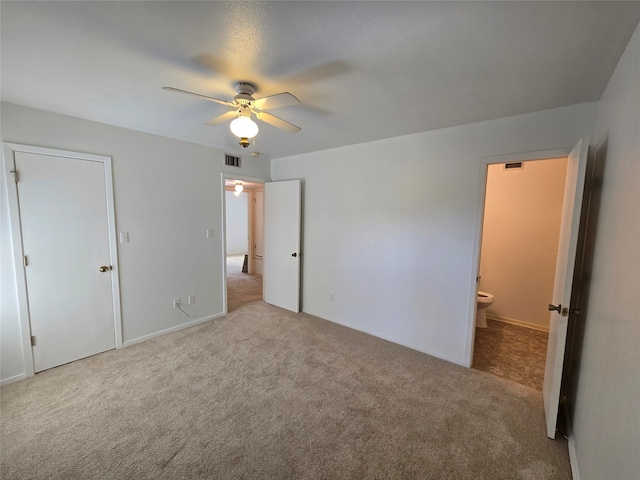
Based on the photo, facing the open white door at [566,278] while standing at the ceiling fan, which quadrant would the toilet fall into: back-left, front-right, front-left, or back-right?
front-left

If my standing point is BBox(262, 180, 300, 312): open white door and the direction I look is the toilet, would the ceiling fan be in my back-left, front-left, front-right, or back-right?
front-right

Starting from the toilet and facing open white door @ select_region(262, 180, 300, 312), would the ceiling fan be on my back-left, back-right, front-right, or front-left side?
front-left

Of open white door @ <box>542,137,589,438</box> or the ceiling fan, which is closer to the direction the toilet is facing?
the open white door

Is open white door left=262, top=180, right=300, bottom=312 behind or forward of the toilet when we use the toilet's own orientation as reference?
behind

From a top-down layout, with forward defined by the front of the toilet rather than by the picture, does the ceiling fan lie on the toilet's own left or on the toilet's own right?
on the toilet's own right

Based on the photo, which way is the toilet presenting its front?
to the viewer's right

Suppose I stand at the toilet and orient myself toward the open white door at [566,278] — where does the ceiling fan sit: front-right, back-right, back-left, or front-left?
front-right

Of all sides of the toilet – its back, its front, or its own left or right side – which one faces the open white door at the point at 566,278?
right
